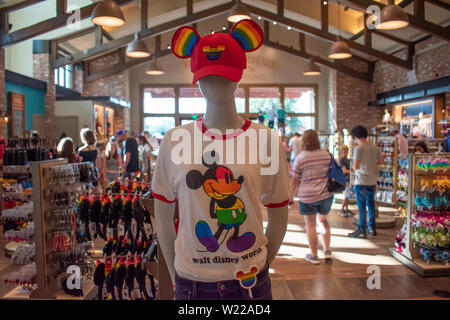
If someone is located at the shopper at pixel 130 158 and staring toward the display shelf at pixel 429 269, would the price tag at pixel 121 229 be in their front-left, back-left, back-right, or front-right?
front-right

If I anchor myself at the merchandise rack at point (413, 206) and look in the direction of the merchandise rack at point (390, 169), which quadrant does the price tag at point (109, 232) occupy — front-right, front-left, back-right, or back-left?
back-left

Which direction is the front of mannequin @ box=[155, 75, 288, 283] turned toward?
toward the camera

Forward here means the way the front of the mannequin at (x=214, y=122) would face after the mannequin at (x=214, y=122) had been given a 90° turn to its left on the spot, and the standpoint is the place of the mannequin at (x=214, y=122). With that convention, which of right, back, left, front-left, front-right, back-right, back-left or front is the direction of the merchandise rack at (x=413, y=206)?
front-left

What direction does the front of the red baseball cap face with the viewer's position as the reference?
facing the viewer

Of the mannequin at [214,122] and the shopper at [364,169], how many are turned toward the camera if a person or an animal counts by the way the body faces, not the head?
1

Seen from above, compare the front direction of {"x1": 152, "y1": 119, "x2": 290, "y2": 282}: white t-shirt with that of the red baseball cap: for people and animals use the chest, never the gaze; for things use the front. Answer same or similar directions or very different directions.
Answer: same or similar directions

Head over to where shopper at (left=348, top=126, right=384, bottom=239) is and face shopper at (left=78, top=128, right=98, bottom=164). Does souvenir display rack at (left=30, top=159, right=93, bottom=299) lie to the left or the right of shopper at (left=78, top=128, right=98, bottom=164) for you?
left

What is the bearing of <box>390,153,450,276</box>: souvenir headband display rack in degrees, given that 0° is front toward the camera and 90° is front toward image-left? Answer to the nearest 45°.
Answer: approximately 0°

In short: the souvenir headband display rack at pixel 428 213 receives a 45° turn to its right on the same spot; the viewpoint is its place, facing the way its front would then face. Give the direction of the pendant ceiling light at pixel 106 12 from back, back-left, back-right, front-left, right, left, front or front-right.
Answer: front-right

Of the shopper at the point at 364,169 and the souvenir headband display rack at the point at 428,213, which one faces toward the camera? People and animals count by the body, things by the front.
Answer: the souvenir headband display rack

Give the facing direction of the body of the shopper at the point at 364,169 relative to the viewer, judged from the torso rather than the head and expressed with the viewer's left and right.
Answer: facing away from the viewer and to the left of the viewer

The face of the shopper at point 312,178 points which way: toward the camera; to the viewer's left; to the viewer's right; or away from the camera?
away from the camera

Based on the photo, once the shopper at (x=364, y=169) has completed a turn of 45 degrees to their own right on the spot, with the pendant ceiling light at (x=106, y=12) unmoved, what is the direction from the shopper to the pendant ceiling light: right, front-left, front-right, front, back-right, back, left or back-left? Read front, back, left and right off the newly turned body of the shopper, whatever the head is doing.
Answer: left

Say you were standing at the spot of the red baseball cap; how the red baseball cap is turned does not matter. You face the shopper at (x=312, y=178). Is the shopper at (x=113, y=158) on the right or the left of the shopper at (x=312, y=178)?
left

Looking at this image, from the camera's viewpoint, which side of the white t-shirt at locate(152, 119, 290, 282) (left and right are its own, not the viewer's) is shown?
front
